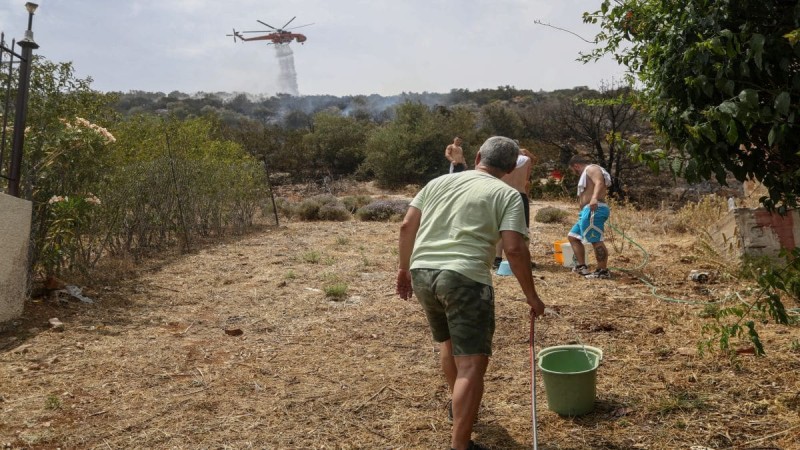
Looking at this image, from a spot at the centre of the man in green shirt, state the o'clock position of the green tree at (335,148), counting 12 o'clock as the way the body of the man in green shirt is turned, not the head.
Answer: The green tree is roughly at 10 o'clock from the man in green shirt.

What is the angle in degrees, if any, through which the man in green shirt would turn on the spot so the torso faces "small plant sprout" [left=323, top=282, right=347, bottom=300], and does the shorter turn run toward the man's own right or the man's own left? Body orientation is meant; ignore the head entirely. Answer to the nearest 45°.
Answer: approximately 45° to the man's own left

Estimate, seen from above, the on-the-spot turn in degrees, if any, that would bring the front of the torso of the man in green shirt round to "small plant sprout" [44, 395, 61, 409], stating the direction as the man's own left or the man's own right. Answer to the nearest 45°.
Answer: approximately 135° to the man's own left

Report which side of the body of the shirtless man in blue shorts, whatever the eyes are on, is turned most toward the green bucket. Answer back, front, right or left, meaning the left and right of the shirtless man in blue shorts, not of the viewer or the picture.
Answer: left

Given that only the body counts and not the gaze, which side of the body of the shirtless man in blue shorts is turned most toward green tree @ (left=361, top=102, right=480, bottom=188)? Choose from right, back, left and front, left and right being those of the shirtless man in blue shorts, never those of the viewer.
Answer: right

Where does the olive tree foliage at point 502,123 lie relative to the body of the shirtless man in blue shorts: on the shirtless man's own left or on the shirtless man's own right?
on the shirtless man's own right

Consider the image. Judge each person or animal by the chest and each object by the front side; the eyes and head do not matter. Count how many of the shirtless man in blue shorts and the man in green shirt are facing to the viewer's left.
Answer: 1

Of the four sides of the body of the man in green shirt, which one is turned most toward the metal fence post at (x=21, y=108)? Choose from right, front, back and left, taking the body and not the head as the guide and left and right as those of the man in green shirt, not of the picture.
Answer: left

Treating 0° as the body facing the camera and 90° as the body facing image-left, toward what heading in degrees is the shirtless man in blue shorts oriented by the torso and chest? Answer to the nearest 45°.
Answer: approximately 90°

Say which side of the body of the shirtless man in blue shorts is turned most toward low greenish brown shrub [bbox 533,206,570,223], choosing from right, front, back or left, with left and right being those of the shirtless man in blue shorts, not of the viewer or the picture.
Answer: right

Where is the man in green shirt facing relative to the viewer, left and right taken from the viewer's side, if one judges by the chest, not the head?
facing away from the viewer and to the right of the viewer

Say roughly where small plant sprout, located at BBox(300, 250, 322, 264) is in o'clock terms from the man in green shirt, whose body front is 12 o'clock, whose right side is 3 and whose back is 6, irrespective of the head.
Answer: The small plant sprout is roughly at 10 o'clock from the man in green shirt.

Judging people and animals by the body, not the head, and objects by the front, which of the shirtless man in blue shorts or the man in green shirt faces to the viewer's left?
the shirtless man in blue shorts
